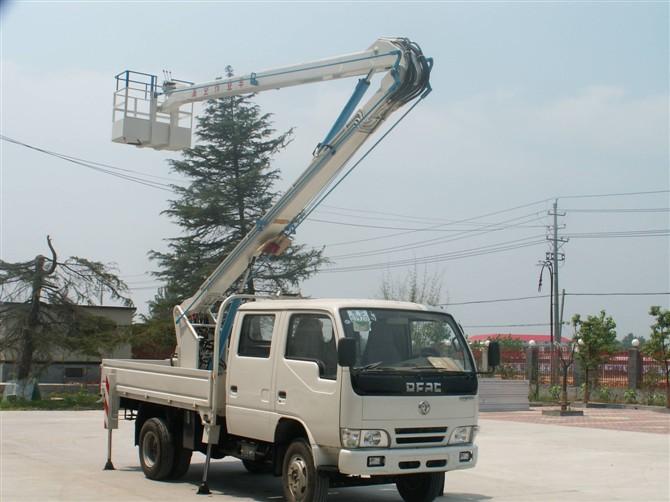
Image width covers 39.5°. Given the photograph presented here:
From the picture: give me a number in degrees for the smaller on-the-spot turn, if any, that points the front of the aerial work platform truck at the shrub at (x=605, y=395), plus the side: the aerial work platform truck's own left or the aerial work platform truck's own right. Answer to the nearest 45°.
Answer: approximately 90° to the aerial work platform truck's own left

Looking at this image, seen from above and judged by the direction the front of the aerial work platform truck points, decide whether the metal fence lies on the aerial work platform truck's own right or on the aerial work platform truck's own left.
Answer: on the aerial work platform truck's own left

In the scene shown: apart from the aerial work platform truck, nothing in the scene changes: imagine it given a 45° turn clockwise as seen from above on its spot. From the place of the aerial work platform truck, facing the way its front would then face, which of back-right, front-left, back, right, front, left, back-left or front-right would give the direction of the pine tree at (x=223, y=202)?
back

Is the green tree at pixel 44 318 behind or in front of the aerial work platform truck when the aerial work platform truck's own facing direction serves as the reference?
behind

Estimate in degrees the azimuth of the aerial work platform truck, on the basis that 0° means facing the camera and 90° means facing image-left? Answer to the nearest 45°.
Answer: approximately 315°

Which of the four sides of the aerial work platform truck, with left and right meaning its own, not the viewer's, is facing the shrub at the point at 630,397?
left

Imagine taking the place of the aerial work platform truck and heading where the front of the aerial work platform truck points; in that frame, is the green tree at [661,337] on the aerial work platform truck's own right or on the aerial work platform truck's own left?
on the aerial work platform truck's own left

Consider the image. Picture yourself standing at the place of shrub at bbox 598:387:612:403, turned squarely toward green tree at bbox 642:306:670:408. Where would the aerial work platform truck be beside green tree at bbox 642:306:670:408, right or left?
right
